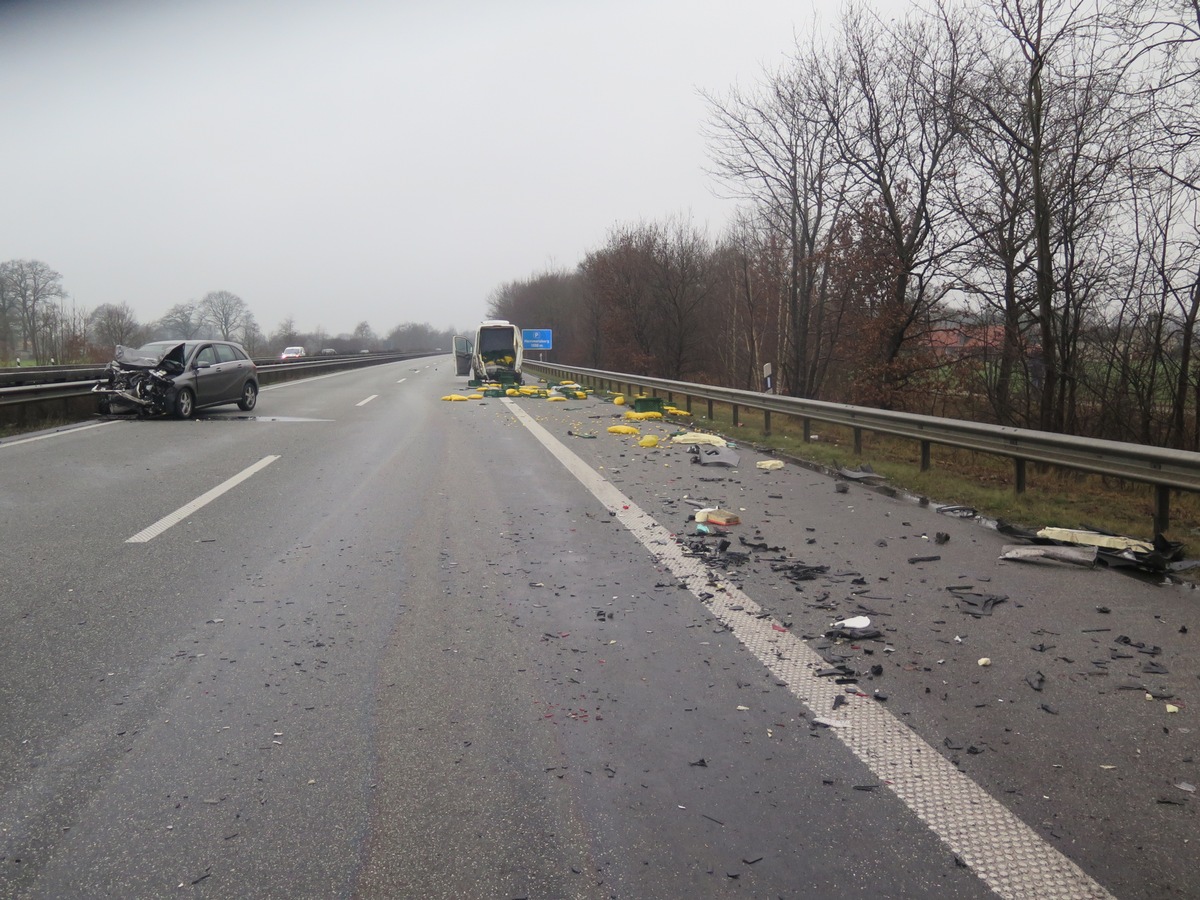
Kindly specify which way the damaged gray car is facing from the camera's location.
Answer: facing the viewer and to the left of the viewer

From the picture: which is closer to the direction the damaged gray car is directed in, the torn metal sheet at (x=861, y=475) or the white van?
the torn metal sheet

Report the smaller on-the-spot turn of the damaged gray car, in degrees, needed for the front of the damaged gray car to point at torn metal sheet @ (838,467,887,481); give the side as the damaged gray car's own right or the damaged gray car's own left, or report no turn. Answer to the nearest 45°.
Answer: approximately 90° to the damaged gray car's own left

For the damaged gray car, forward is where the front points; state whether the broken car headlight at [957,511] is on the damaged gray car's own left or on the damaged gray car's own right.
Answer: on the damaged gray car's own left

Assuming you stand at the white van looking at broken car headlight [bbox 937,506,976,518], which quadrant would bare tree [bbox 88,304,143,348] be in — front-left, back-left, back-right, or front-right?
back-right

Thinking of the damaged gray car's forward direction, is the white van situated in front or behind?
behind
